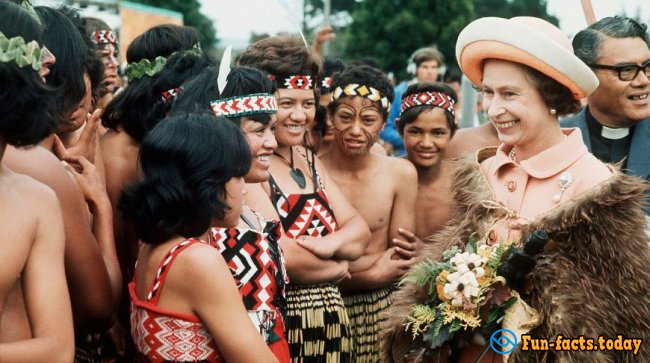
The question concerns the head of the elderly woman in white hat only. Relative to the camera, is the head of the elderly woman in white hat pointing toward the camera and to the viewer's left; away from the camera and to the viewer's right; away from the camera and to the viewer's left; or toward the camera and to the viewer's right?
toward the camera and to the viewer's left

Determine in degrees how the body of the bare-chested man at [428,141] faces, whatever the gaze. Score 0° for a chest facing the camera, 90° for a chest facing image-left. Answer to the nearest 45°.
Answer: approximately 0°

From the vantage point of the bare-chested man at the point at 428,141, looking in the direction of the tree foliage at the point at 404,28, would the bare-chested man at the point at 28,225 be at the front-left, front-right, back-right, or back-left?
back-left

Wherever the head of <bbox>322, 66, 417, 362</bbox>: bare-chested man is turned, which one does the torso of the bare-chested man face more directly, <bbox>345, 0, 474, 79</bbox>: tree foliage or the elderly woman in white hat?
the elderly woman in white hat

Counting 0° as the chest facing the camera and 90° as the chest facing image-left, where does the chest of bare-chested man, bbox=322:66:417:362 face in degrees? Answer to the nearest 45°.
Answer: approximately 0°

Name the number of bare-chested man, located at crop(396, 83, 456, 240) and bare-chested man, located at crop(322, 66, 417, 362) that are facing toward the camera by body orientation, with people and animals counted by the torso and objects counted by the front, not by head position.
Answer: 2

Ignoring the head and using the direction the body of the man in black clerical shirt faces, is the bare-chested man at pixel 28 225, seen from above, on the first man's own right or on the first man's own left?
on the first man's own right
